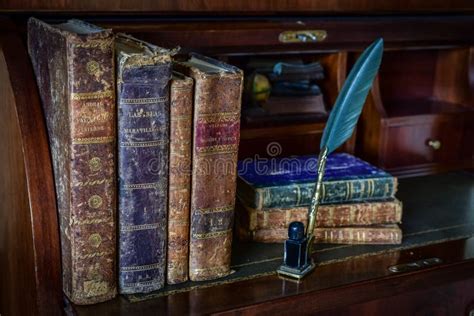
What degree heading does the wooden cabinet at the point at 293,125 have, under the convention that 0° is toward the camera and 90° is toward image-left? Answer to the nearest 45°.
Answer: approximately 0°
